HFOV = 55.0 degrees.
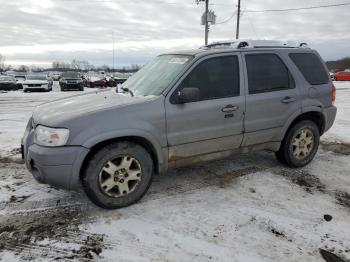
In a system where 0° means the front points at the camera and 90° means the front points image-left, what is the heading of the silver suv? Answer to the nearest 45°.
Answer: approximately 45°

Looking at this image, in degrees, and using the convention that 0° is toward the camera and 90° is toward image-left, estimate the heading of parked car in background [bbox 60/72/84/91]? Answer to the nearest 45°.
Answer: approximately 0°

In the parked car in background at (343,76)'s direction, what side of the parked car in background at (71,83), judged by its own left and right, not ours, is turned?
left

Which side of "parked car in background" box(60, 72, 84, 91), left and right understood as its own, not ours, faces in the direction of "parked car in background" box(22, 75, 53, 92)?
right

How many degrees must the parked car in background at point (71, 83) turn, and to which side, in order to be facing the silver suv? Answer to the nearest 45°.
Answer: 0° — it already faces it
